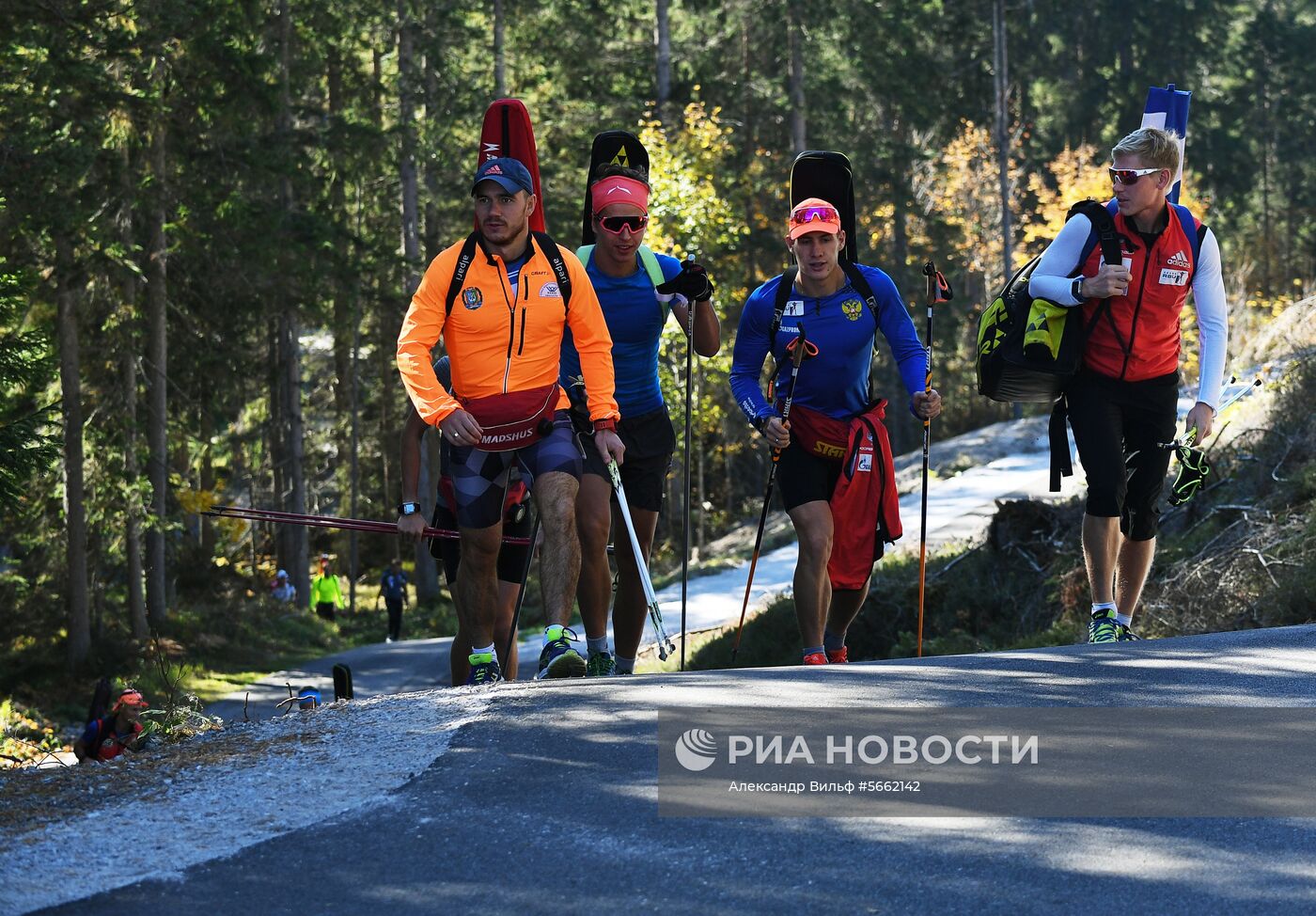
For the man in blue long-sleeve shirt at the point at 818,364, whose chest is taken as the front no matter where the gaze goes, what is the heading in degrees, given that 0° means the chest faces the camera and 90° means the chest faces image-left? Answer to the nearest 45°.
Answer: approximately 0°

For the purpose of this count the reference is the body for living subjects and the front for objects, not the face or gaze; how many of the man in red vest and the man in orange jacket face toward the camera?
2

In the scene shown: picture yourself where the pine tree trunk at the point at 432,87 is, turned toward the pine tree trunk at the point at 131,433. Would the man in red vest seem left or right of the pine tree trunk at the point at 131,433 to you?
left

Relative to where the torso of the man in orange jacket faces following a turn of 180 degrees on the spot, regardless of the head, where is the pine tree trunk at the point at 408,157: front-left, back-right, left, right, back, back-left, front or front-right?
front

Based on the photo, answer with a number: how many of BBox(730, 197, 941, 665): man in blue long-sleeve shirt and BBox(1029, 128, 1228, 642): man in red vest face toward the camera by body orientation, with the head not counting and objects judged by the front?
2

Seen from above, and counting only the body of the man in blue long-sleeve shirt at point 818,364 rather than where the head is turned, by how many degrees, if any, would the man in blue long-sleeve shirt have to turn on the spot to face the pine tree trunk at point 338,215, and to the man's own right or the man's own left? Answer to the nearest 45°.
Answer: approximately 180°

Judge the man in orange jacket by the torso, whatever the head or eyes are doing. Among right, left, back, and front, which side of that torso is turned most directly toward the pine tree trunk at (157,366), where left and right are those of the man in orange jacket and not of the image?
back

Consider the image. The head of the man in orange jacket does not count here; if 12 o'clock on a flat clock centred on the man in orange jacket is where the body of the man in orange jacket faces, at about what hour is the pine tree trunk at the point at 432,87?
The pine tree trunk is roughly at 6 o'clock from the man in orange jacket.

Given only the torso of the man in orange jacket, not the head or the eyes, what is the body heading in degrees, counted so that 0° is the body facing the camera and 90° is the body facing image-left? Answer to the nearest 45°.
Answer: approximately 0°

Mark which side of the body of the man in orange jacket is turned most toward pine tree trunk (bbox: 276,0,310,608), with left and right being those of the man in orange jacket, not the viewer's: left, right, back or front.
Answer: back
